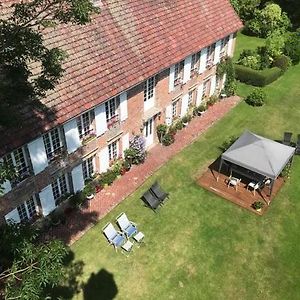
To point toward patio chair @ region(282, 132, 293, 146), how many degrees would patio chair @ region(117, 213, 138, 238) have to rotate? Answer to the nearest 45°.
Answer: approximately 90° to its left

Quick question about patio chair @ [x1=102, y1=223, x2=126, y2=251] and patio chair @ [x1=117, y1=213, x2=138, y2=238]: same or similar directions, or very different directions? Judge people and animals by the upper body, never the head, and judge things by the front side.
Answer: same or similar directions

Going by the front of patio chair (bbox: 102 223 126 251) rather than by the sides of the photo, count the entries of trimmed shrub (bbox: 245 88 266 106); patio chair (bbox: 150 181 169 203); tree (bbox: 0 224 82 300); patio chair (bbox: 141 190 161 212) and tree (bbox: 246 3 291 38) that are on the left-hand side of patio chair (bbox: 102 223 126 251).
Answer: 4

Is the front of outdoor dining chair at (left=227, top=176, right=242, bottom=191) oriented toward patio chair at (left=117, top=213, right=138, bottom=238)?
no

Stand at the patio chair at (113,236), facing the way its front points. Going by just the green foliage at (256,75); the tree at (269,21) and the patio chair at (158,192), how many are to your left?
3

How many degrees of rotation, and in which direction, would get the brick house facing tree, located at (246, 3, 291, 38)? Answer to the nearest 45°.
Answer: approximately 90° to its left

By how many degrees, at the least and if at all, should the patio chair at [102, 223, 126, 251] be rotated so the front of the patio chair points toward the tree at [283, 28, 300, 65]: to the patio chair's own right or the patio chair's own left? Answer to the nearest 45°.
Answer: approximately 90° to the patio chair's own left

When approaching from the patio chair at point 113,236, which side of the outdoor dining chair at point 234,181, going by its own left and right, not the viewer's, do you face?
back

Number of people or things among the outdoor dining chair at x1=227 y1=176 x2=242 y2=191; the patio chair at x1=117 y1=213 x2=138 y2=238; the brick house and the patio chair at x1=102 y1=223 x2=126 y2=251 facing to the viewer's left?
0

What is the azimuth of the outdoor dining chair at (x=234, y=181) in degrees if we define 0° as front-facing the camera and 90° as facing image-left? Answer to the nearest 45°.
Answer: approximately 225°

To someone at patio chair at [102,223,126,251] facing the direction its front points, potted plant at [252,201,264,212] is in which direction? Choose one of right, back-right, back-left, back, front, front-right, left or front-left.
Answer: front-left

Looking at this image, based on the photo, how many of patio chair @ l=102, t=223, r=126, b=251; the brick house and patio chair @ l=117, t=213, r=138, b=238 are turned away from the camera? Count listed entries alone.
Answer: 0

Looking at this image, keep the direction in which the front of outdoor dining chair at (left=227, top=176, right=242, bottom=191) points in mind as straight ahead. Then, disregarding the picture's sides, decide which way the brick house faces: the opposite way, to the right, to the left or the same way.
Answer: to the right

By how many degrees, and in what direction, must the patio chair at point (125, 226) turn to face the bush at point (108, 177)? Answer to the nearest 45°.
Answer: approximately 135° to its left

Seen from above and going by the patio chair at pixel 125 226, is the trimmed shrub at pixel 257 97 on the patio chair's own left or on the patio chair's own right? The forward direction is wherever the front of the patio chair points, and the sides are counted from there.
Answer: on the patio chair's own left

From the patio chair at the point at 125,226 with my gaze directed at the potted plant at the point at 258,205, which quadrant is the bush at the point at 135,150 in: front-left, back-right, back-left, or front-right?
front-left

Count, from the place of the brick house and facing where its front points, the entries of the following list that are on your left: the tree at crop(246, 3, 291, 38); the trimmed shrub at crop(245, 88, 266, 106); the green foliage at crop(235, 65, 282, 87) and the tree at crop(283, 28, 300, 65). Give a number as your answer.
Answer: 4

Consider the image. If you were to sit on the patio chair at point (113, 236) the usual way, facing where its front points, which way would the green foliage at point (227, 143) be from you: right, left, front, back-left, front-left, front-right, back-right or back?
left

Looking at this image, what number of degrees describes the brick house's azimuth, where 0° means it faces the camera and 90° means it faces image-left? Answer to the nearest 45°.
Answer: approximately 315°
